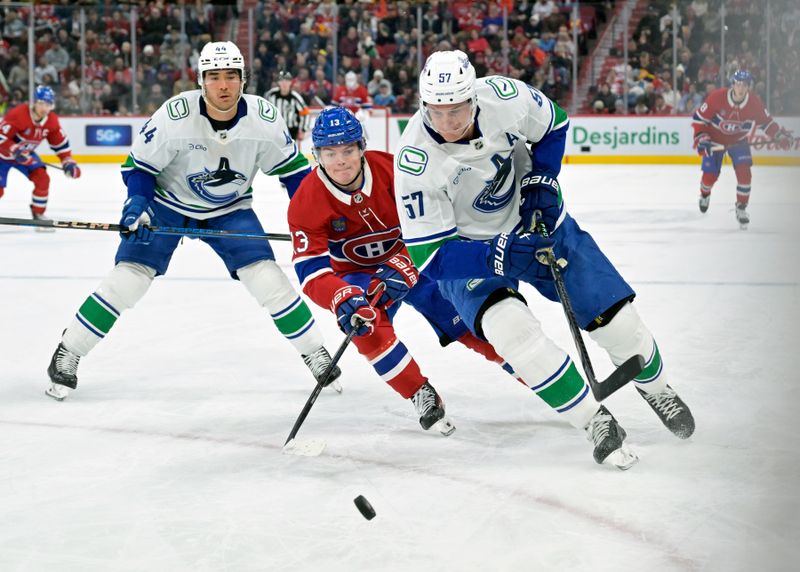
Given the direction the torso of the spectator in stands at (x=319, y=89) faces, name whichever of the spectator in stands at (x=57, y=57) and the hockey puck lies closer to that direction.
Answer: the hockey puck

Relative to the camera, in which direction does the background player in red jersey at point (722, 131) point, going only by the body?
toward the camera

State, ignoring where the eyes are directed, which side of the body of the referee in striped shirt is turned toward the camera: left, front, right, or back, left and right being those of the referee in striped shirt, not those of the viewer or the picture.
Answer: front

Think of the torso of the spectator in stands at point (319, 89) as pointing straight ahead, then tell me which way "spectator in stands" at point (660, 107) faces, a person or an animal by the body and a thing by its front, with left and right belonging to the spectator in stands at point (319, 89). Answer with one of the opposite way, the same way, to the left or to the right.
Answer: the same way

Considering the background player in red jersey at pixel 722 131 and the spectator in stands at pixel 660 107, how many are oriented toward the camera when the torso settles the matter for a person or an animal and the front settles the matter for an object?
2

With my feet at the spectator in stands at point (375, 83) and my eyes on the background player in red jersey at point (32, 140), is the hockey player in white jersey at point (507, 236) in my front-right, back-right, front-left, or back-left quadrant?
front-left

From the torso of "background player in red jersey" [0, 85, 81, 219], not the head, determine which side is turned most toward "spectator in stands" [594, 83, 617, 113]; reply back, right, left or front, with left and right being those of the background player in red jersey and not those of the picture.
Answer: left

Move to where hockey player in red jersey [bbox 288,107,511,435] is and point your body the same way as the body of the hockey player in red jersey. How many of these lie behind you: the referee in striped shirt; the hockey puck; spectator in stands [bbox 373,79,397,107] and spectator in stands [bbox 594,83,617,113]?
3

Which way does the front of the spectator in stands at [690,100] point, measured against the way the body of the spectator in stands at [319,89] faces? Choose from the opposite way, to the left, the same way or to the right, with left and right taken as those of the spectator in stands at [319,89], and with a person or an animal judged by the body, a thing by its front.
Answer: the same way

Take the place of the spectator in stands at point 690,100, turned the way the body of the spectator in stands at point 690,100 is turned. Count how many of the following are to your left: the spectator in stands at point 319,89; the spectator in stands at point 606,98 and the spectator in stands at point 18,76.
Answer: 0

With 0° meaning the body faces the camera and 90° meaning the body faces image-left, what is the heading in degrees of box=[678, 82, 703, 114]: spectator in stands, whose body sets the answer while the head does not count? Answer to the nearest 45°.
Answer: approximately 0°

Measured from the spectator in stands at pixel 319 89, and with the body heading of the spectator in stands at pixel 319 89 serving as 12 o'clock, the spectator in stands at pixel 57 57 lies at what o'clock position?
the spectator in stands at pixel 57 57 is roughly at 3 o'clock from the spectator in stands at pixel 319 89.

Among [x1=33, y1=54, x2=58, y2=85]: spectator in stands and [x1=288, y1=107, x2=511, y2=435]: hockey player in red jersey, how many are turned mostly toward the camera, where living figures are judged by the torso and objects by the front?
2

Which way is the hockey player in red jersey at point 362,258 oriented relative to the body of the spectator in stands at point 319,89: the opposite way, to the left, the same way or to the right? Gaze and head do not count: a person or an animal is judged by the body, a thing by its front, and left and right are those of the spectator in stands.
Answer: the same way

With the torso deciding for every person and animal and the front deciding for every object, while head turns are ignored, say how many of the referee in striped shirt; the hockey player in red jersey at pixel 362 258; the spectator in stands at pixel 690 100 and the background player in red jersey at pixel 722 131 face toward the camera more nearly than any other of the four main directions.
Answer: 4

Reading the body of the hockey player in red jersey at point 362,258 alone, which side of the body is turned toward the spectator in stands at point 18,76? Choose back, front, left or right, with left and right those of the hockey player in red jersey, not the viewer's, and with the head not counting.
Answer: back

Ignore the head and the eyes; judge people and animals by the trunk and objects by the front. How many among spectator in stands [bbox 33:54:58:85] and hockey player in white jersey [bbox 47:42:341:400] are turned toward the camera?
2

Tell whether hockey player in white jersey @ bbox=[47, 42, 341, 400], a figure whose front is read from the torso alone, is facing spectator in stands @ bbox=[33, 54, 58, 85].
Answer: no
